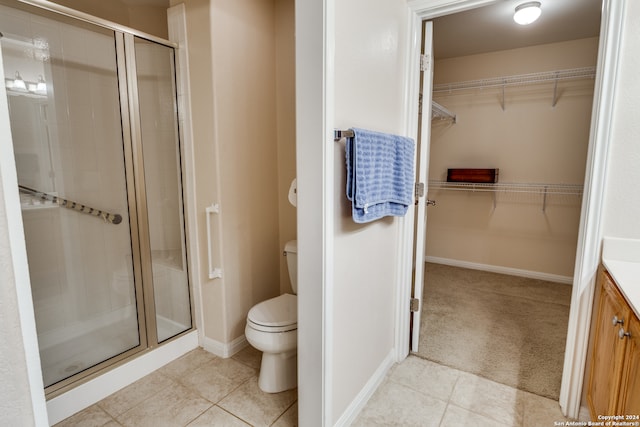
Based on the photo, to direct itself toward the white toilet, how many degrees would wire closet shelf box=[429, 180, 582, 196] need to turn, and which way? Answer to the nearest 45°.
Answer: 0° — it already faces it

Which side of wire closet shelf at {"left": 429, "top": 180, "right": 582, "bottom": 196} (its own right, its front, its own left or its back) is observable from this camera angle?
front

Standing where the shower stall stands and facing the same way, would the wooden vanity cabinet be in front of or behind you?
in front

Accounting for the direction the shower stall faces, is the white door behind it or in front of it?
in front

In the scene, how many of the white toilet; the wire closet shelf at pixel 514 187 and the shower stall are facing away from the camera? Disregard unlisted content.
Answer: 0

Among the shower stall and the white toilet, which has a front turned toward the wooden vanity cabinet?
the shower stall

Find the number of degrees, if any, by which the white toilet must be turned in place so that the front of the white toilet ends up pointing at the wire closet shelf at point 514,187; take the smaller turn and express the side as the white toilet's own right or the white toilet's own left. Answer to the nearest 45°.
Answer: approximately 180°

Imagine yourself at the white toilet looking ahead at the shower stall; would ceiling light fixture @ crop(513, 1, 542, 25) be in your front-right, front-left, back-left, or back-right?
back-right

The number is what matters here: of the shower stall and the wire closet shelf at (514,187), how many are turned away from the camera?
0

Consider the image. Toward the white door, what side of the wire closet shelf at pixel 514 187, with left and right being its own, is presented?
front

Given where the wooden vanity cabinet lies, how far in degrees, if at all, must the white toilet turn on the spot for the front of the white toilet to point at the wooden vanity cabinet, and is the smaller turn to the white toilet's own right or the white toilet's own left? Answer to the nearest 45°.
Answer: approximately 90° to the white toilet's own left

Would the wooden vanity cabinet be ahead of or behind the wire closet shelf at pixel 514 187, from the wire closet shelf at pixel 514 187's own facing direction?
ahead

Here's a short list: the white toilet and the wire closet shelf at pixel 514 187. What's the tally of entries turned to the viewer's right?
0
